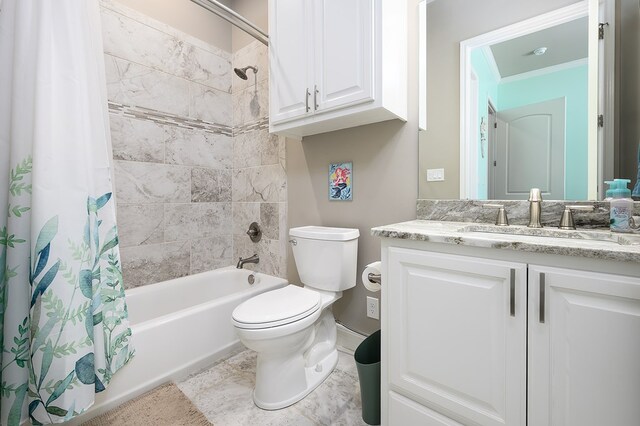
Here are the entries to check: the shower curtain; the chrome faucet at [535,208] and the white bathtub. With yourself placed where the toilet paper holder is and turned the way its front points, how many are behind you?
1

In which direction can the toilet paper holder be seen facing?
to the viewer's left

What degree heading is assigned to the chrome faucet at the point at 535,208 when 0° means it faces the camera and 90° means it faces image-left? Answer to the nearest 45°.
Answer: approximately 0°

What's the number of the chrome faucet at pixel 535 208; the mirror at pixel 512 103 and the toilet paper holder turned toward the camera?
2

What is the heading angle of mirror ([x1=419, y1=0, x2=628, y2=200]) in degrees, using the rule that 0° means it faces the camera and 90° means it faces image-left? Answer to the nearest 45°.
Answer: approximately 0°

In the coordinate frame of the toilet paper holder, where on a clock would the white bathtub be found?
The white bathtub is roughly at 12 o'clock from the toilet paper holder.

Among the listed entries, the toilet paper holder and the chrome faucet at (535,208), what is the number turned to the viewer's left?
1
